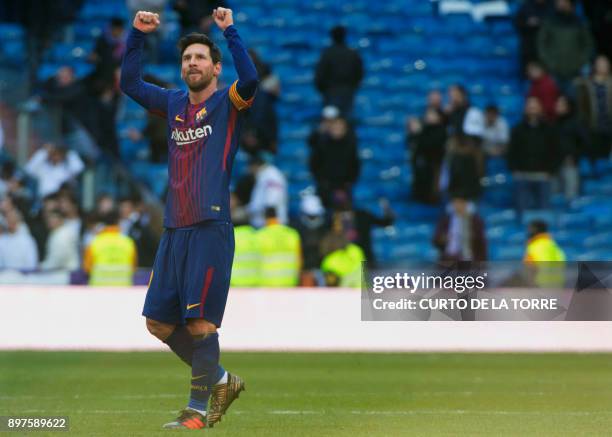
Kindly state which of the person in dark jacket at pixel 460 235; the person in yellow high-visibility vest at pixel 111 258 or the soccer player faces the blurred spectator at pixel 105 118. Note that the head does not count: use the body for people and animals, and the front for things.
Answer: the person in yellow high-visibility vest

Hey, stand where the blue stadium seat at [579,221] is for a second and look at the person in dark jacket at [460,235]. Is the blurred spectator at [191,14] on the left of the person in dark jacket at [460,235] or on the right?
right

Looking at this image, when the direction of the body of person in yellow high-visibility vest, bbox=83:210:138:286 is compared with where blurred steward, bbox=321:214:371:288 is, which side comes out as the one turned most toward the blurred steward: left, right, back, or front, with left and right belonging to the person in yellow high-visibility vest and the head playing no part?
right

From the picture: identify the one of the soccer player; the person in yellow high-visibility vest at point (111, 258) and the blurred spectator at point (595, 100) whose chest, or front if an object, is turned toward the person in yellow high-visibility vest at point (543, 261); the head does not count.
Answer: the blurred spectator

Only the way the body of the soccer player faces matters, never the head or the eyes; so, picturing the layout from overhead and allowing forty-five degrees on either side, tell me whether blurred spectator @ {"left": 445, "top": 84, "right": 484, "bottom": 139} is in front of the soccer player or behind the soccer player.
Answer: behind

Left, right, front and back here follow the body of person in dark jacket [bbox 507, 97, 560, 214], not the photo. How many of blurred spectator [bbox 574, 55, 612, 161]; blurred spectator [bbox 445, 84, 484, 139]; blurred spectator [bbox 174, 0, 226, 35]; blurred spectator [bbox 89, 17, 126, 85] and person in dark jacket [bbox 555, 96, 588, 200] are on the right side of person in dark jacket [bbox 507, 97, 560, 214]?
3

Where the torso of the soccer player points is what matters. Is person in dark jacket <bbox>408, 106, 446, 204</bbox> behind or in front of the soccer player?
behind

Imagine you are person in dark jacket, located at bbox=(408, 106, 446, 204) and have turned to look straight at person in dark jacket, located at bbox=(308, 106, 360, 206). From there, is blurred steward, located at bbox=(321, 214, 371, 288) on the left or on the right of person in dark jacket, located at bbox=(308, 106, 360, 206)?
left

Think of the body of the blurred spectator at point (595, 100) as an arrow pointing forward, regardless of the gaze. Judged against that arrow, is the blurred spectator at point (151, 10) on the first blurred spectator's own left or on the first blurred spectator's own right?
on the first blurred spectator's own right

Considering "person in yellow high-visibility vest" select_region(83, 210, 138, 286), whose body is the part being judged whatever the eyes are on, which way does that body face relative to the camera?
away from the camera
